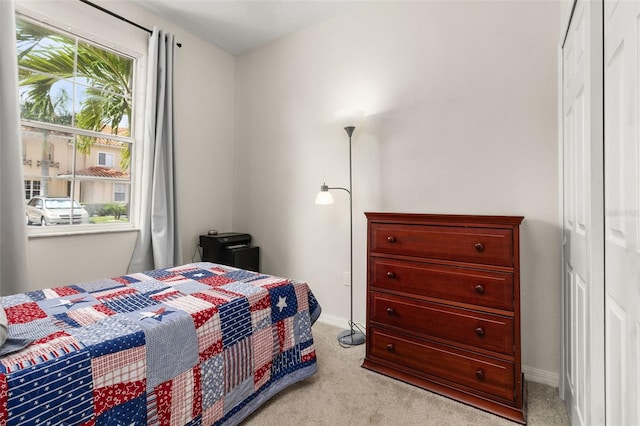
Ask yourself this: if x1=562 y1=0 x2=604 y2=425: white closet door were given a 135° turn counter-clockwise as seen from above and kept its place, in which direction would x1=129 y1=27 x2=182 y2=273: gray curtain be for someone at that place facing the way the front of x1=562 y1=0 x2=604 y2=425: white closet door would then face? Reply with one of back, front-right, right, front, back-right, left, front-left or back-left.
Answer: back-right

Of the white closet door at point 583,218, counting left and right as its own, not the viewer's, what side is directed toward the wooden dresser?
front

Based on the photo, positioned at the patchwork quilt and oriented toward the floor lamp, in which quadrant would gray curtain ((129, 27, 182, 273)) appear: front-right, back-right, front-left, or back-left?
front-left

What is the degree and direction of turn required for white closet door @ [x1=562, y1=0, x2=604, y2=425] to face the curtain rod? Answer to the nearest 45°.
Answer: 0° — it already faces it

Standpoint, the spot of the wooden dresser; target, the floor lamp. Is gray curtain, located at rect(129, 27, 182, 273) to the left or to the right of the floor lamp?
left

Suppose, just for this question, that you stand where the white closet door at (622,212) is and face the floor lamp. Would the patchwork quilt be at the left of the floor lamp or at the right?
left

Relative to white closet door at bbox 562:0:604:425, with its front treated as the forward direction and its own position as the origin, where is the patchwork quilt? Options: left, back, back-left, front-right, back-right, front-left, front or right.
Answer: front-left

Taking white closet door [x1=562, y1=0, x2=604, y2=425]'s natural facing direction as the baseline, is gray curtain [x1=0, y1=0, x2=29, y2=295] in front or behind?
in front

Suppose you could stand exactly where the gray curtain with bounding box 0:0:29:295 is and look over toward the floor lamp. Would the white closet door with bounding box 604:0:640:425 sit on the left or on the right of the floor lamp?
right

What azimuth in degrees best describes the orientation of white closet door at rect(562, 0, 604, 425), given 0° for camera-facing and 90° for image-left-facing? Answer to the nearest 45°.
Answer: approximately 90°

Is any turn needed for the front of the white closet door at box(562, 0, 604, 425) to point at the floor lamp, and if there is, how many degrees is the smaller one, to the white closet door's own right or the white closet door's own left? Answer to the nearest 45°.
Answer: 0° — it already faces it
